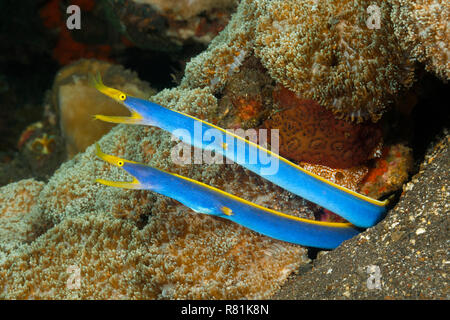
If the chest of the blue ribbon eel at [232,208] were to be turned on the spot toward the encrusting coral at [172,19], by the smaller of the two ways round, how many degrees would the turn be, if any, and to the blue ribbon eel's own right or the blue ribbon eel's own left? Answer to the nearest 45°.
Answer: approximately 90° to the blue ribbon eel's own right

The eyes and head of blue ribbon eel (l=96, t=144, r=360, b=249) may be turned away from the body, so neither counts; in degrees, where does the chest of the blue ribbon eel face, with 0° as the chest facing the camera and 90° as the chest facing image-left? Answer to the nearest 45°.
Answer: approximately 90°

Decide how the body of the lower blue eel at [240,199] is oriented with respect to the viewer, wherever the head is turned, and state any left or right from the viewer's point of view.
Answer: facing to the left of the viewer
